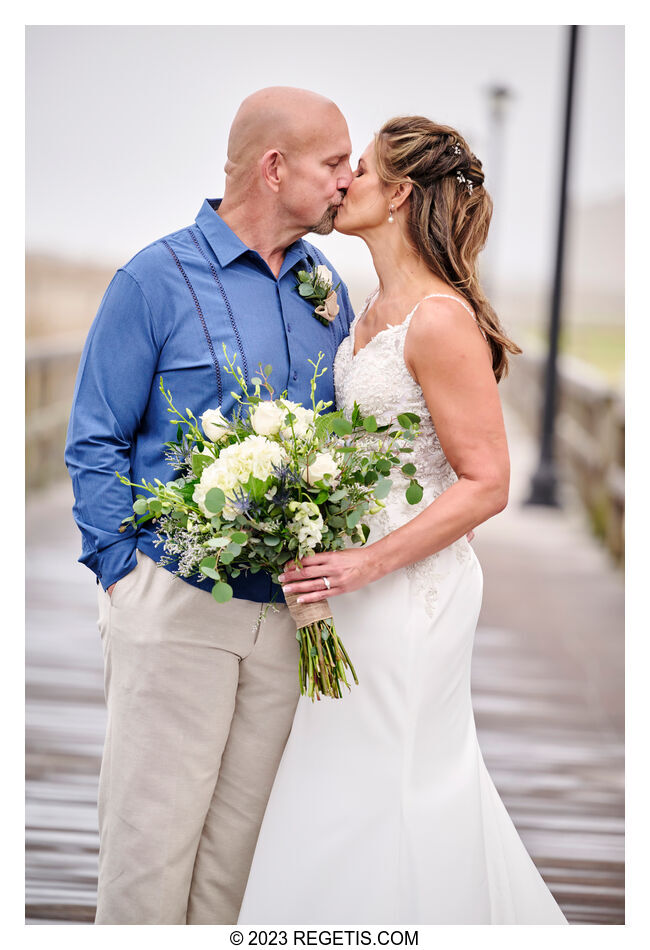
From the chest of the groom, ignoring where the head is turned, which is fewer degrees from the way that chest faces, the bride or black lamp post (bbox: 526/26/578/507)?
the bride

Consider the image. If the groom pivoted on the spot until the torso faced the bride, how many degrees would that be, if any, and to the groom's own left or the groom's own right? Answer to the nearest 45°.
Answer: approximately 45° to the groom's own left

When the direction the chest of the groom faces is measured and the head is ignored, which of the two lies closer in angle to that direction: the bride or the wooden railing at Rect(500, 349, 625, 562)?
the bride

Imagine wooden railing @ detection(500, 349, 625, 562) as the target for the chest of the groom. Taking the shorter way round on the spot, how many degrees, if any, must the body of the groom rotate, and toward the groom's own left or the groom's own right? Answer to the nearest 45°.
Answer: approximately 90° to the groom's own left

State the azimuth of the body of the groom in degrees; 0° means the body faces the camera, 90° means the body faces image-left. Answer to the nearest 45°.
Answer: approximately 315°

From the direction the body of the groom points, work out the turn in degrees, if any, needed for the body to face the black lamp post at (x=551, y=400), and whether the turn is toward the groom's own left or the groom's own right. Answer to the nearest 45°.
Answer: approximately 90° to the groom's own left

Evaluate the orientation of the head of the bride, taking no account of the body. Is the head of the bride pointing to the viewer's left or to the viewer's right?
to the viewer's left

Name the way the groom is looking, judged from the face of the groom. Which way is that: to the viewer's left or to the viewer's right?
to the viewer's right
